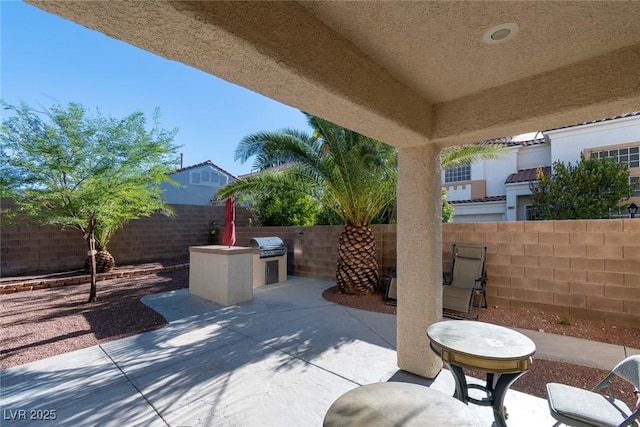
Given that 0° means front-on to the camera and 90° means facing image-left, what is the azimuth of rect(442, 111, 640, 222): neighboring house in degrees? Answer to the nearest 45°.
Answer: approximately 45°

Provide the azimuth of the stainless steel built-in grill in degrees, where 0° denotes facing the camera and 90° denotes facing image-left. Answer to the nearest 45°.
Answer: approximately 315°

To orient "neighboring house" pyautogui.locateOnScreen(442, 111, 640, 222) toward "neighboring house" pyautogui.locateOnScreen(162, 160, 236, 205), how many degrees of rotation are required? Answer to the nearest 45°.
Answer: approximately 45° to its right

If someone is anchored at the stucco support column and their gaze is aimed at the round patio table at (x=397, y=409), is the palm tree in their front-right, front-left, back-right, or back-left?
back-right
